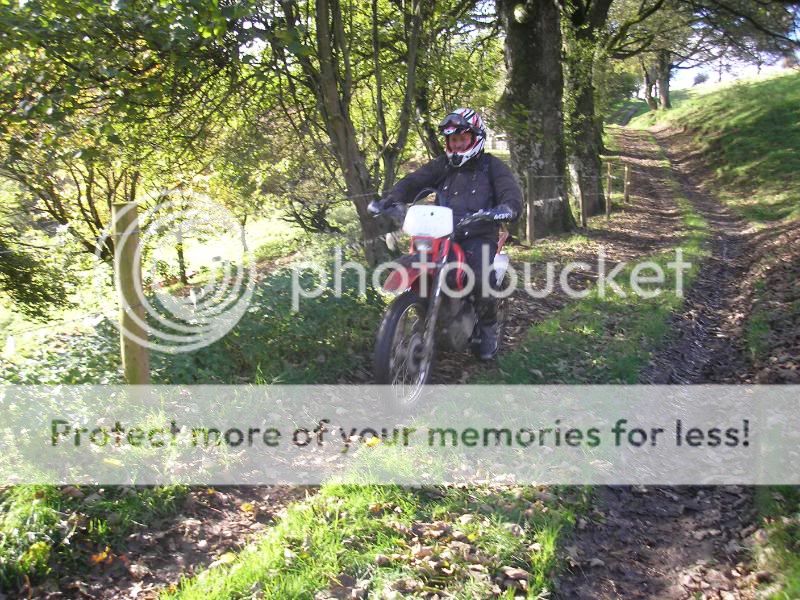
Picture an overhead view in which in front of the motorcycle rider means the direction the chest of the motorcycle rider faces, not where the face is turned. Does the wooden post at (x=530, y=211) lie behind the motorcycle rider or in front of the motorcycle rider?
behind

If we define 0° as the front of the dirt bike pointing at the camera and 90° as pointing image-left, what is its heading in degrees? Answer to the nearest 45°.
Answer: approximately 45°

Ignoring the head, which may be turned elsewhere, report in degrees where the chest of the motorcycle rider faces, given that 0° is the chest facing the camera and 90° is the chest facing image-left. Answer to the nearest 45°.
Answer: approximately 45°

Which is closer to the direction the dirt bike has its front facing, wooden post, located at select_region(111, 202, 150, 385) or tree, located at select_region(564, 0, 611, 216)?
the wooden post
